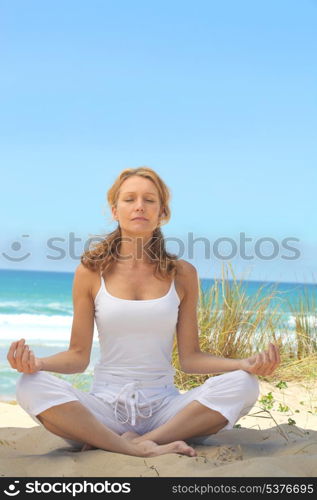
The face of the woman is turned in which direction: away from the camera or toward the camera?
toward the camera

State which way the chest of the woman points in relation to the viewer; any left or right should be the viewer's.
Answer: facing the viewer
